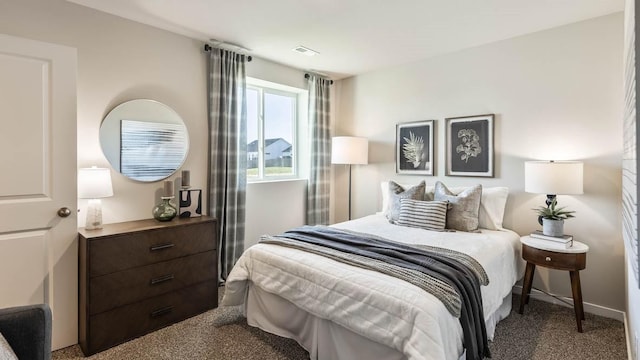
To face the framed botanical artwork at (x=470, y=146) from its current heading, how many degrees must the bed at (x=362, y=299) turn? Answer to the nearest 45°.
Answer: approximately 180°

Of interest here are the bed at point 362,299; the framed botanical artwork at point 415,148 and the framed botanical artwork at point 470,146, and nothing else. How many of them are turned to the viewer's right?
0

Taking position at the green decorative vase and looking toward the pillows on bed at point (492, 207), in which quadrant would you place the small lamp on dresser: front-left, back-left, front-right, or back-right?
back-right

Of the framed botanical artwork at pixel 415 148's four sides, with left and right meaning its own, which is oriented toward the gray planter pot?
left

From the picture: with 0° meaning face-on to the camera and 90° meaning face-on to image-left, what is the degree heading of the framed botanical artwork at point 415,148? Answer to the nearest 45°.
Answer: approximately 45°

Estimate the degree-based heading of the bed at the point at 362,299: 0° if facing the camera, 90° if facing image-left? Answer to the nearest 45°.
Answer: approximately 45°

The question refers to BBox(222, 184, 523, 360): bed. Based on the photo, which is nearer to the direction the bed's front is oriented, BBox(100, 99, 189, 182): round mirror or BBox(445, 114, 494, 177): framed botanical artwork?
the round mirror

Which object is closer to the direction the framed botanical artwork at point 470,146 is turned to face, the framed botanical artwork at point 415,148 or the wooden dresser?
the wooden dresser

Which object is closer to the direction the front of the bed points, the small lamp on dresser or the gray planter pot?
the small lamp on dresser

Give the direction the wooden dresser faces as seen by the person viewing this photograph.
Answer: facing the viewer and to the right of the viewer

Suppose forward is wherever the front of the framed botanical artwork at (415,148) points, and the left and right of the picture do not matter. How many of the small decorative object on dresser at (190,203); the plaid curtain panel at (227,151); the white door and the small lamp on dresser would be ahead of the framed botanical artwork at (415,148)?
4

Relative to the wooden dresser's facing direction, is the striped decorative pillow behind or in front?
in front

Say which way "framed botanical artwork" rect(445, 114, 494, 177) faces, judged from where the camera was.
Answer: facing the viewer and to the left of the viewer

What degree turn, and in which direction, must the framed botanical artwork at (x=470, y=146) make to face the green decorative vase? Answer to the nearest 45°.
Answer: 0° — it already faces it

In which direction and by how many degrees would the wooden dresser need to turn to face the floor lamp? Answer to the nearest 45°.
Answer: approximately 45° to its left
